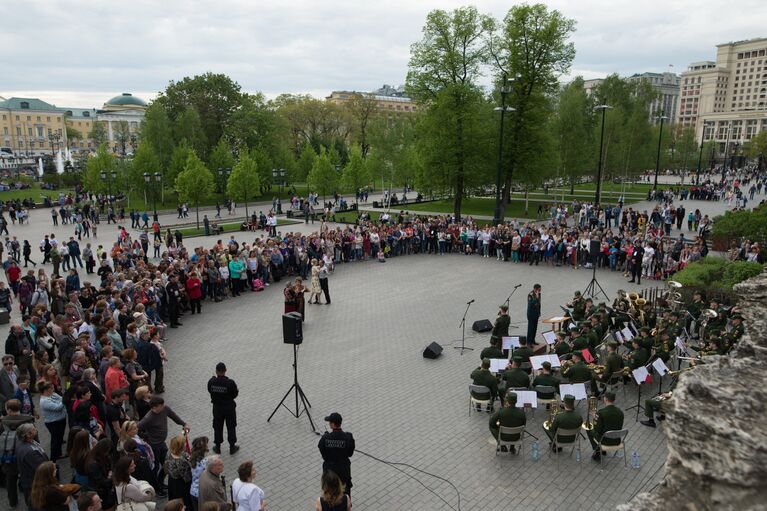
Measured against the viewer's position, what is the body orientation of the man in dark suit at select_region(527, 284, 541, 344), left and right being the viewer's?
facing the viewer and to the right of the viewer

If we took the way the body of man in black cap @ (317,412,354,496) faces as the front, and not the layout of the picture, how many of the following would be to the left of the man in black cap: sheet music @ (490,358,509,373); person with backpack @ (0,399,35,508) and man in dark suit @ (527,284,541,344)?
1

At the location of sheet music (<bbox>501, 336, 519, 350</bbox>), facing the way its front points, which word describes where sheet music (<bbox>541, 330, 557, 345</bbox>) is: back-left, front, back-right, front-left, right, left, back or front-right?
back-left

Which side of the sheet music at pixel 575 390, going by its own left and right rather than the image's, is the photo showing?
front

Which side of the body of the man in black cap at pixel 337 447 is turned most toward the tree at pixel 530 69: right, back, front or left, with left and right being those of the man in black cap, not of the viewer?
front

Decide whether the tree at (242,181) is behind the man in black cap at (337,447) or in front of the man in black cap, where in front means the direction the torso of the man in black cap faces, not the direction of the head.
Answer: in front

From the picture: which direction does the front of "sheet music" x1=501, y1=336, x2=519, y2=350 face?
toward the camera

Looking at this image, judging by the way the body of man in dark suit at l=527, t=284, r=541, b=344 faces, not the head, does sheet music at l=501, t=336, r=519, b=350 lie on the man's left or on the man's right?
on the man's right

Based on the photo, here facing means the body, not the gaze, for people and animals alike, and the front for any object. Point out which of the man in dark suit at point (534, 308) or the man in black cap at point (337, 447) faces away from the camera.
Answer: the man in black cap

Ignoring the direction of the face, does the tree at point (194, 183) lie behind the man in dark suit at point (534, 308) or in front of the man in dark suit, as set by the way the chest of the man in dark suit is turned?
behind

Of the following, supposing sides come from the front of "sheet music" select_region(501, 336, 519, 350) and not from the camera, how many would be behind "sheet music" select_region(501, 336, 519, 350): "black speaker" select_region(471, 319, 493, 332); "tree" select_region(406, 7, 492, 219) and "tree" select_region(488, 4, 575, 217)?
3

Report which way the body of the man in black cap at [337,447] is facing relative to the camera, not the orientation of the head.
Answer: away from the camera

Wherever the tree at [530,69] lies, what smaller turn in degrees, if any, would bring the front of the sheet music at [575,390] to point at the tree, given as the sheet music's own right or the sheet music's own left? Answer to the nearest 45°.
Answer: approximately 180°

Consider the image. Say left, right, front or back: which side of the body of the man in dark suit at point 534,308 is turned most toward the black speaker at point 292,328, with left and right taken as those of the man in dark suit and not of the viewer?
right

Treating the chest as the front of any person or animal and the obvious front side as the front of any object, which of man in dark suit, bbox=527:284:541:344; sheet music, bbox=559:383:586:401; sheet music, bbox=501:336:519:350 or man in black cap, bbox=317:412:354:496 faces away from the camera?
the man in black cap

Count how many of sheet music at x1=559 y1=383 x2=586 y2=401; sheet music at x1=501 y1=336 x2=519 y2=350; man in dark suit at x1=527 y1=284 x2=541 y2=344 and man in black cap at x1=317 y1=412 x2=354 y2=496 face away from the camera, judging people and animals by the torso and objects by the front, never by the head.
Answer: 1

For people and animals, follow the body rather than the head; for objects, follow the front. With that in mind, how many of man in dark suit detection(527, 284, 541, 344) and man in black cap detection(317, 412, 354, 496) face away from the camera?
1
